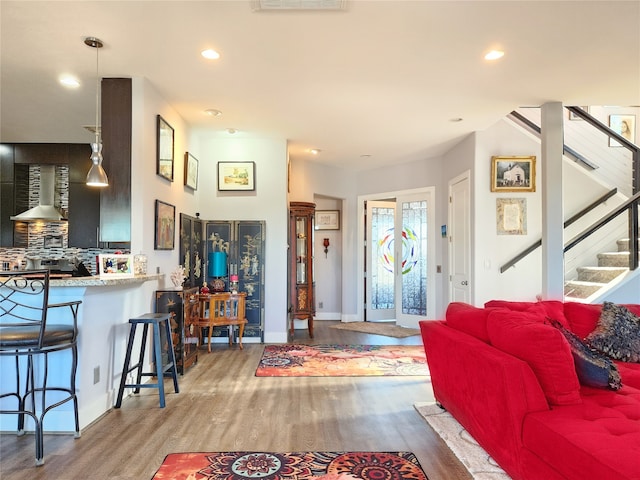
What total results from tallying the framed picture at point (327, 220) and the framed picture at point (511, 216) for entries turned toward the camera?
2

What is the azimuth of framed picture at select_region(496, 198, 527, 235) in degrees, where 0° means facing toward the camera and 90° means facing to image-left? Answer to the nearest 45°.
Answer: approximately 0°

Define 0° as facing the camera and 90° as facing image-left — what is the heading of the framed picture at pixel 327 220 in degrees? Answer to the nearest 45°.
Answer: approximately 0°

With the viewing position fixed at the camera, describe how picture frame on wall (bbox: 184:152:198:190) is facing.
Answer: facing the viewer and to the right of the viewer

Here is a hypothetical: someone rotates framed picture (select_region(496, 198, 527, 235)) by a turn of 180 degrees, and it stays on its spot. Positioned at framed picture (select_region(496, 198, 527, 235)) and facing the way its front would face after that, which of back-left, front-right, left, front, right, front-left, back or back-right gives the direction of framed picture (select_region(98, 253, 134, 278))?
back-left

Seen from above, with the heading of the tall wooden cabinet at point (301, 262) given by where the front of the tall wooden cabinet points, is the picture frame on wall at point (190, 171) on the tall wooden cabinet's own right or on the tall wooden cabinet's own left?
on the tall wooden cabinet's own right

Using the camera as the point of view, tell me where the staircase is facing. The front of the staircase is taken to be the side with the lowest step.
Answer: facing to the left of the viewer

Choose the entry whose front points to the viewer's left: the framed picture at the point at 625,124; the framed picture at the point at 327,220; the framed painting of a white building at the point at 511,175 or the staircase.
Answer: the staircase

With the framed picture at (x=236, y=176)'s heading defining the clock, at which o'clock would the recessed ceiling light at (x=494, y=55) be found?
The recessed ceiling light is roughly at 11 o'clock from the framed picture.
